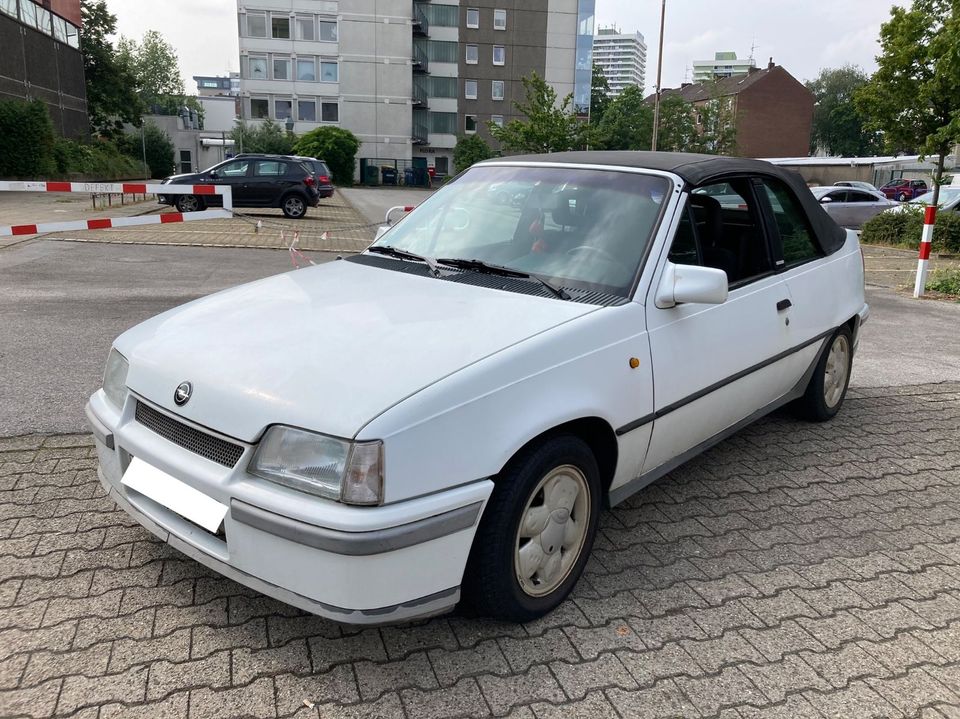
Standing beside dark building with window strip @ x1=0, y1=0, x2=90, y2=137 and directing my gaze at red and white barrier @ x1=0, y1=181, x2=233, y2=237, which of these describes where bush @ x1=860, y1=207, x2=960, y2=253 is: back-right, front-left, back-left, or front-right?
front-left

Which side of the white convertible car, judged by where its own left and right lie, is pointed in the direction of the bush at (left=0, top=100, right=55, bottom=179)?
right

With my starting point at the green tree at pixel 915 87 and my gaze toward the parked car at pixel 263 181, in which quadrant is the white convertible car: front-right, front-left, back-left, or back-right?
front-left

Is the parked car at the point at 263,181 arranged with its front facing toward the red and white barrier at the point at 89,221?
no

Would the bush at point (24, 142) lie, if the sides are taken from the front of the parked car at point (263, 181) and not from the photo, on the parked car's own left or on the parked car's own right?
on the parked car's own right

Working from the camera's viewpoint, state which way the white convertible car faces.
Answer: facing the viewer and to the left of the viewer

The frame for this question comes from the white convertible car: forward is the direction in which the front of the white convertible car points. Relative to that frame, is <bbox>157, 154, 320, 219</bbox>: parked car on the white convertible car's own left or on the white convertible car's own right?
on the white convertible car's own right

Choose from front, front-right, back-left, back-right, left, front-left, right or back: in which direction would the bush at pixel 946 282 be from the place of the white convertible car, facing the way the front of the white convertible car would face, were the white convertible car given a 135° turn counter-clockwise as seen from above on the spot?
front-left

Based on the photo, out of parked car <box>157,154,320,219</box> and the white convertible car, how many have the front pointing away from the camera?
0

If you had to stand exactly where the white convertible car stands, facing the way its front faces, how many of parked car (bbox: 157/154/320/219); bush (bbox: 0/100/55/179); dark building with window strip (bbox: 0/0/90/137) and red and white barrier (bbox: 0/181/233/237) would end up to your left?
0

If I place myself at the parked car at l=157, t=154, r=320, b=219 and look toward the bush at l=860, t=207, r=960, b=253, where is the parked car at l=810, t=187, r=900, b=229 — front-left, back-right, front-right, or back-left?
front-left

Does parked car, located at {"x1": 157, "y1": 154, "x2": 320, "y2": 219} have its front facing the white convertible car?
no

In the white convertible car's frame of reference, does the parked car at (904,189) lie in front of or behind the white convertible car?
behind

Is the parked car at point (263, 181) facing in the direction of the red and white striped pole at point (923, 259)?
no

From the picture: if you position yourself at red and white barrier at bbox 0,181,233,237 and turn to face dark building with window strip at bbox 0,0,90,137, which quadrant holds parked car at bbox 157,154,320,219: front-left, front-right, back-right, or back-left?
front-right

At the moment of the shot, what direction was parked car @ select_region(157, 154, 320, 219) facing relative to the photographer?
facing to the left of the viewer

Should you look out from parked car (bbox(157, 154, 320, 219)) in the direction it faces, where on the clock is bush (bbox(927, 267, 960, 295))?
The bush is roughly at 8 o'clock from the parked car.

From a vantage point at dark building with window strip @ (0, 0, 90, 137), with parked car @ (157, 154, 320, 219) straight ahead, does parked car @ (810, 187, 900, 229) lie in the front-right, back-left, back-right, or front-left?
front-left

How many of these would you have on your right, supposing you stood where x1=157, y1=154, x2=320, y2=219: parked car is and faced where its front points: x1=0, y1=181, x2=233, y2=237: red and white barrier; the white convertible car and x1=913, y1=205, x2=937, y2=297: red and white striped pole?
0
